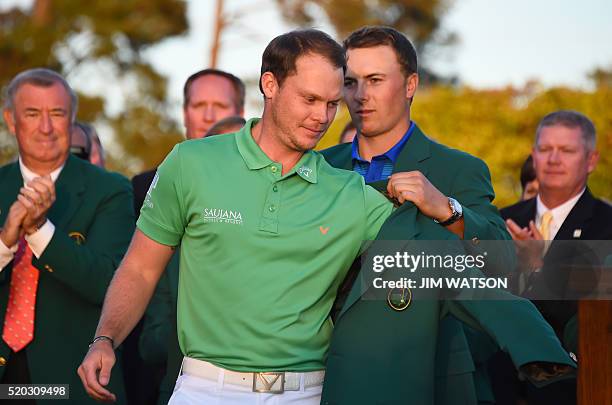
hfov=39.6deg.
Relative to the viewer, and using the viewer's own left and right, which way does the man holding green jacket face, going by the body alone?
facing the viewer and to the left of the viewer

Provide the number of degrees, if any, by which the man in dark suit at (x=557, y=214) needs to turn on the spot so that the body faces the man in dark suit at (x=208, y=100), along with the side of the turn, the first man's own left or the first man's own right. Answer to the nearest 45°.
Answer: approximately 45° to the first man's own right

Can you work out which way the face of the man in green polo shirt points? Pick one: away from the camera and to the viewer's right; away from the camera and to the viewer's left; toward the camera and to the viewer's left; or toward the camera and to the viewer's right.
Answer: toward the camera and to the viewer's right

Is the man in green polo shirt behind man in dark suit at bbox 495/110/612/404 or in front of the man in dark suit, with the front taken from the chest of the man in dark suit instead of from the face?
in front

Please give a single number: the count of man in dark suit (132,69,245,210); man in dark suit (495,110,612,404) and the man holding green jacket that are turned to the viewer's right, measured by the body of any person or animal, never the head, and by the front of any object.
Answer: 0

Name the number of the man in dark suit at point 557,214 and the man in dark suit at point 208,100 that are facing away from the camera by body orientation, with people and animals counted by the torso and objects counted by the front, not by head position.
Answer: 0

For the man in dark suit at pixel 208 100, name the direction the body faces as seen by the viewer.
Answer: toward the camera

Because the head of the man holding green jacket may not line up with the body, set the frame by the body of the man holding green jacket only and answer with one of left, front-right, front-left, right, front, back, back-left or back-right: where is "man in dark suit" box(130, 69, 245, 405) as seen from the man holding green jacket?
right

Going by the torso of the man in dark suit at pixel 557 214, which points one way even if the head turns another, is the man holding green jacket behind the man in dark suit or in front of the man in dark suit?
in front

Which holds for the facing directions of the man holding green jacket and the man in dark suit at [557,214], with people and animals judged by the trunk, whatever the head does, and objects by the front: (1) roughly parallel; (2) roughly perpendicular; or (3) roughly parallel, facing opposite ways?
roughly parallel

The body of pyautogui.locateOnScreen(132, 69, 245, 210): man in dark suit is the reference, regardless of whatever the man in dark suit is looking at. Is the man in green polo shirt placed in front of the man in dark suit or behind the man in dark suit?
in front

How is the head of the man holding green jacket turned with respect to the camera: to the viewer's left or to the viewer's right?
to the viewer's left
